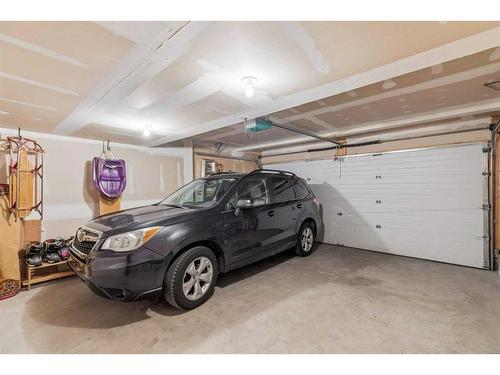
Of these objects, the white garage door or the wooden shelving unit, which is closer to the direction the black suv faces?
the wooden shelving unit

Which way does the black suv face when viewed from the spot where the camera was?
facing the viewer and to the left of the viewer

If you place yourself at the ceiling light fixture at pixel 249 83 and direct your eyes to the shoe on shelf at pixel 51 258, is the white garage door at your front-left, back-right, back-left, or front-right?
back-right

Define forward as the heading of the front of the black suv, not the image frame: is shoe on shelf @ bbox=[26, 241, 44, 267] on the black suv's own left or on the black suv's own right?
on the black suv's own right

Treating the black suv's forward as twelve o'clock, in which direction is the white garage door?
The white garage door is roughly at 7 o'clock from the black suv.

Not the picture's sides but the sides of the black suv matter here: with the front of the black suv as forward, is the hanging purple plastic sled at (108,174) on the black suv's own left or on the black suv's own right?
on the black suv's own right

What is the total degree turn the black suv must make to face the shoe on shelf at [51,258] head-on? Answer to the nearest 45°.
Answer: approximately 90° to its right
